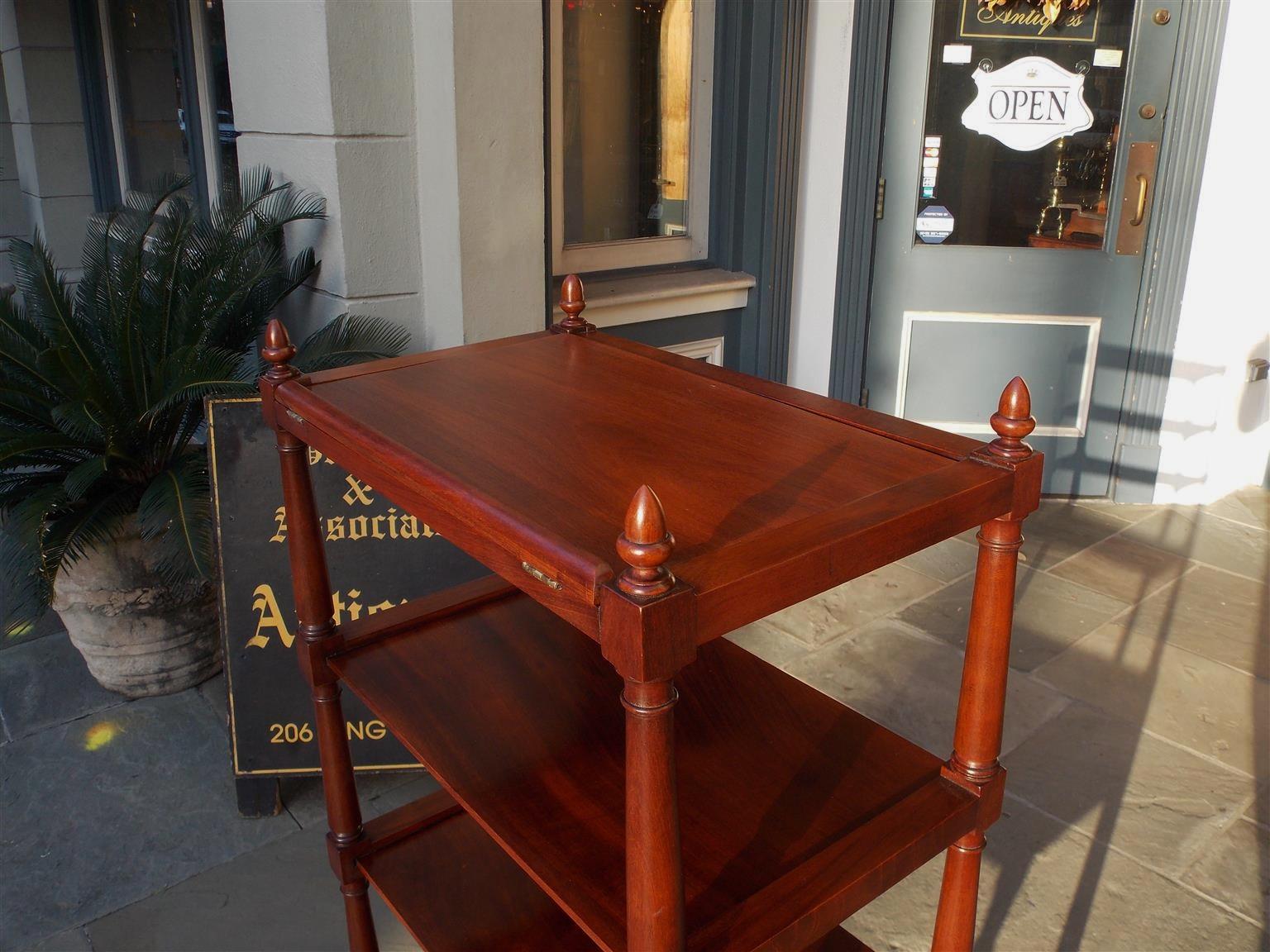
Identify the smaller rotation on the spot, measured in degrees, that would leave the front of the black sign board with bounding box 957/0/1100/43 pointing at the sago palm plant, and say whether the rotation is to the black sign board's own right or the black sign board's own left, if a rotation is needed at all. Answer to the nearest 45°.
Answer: approximately 45° to the black sign board's own right

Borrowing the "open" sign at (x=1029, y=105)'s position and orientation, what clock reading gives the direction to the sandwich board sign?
The sandwich board sign is roughly at 1 o'clock from the "open" sign.

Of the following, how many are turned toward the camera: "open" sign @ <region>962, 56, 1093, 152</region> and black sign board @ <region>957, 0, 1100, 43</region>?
2

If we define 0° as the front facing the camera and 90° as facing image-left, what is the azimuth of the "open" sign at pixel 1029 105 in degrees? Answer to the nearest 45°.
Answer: approximately 0°

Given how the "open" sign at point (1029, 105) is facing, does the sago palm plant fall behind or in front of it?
in front

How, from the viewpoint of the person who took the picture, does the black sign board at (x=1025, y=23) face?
facing the viewer

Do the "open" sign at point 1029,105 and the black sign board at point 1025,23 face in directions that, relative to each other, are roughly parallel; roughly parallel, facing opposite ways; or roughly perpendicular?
roughly parallel

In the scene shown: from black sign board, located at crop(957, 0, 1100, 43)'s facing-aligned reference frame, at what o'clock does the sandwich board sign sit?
The sandwich board sign is roughly at 1 o'clock from the black sign board.

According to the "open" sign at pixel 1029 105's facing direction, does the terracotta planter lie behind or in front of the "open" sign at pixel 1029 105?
in front

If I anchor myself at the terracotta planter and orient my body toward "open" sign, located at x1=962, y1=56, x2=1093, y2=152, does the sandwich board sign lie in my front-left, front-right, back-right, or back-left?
front-right

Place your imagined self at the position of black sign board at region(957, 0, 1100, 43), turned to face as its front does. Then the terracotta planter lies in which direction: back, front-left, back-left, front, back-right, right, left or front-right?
front-right
